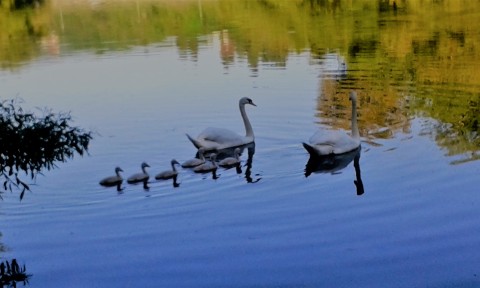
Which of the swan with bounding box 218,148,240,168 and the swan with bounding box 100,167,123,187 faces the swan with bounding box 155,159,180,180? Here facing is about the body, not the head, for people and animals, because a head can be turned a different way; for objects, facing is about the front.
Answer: the swan with bounding box 100,167,123,187

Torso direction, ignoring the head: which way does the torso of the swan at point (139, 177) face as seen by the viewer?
to the viewer's right

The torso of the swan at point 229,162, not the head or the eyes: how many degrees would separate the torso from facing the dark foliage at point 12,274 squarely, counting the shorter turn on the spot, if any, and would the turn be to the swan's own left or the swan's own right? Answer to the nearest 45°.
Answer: approximately 135° to the swan's own right

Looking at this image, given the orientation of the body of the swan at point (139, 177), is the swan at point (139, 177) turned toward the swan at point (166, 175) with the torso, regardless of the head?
yes

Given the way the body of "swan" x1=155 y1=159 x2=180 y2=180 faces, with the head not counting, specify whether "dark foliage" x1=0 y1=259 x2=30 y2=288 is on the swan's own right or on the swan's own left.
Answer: on the swan's own right

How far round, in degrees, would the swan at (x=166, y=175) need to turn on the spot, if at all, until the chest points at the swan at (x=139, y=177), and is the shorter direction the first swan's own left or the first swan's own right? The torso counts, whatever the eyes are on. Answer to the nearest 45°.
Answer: approximately 180°

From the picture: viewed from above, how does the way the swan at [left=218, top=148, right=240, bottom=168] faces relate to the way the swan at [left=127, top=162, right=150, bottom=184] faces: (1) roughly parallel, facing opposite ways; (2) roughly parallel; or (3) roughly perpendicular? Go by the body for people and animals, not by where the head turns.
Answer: roughly parallel

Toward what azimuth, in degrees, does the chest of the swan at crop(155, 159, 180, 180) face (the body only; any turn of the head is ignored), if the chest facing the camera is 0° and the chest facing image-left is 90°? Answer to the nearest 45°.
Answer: approximately 270°

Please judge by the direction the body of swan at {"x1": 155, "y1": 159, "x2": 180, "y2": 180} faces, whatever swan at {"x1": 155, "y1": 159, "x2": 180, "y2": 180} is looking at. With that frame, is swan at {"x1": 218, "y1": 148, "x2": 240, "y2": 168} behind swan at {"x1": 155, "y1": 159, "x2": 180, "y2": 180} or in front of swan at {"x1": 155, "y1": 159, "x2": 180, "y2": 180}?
in front

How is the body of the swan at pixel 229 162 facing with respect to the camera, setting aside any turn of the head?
to the viewer's right

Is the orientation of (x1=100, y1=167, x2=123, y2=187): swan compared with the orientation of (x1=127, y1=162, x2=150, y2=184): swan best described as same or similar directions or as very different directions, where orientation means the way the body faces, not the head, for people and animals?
same or similar directions

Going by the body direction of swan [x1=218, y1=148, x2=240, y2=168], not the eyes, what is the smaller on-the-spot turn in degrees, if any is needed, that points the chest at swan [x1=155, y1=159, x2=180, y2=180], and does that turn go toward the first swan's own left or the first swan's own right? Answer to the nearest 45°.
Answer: approximately 135° to the first swan's own right

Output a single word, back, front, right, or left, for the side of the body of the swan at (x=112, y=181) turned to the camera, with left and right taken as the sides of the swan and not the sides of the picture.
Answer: right

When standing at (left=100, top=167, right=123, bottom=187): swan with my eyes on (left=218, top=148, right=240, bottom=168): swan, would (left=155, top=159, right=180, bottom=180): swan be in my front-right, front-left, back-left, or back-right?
front-right

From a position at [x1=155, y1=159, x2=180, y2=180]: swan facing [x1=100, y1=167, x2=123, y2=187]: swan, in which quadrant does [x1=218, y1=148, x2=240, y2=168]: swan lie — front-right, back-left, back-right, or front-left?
back-right

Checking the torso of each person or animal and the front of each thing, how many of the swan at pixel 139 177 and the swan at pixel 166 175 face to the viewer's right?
2
